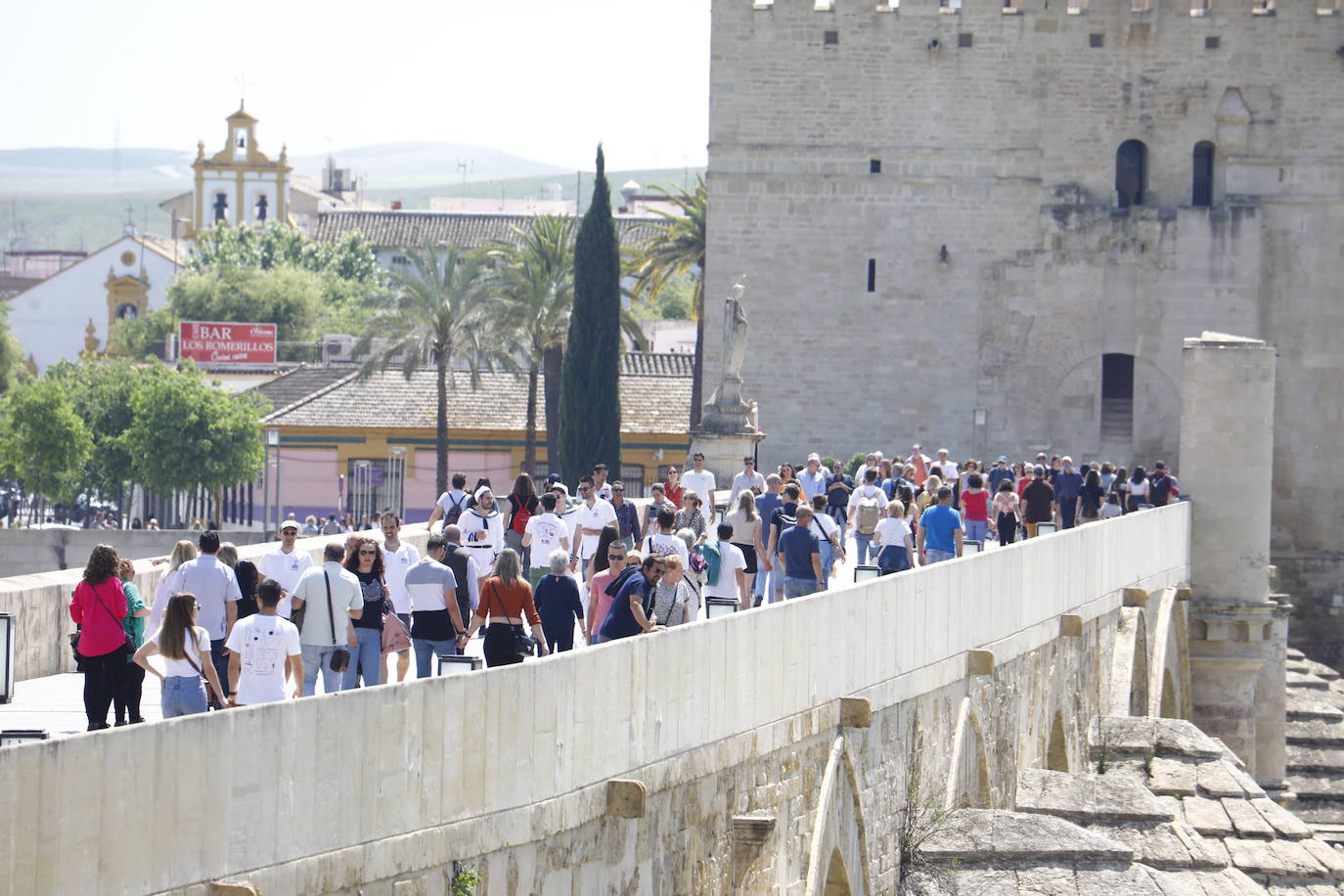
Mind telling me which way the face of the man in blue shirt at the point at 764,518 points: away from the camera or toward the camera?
away from the camera

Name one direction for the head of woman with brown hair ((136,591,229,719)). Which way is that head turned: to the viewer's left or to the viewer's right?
to the viewer's right

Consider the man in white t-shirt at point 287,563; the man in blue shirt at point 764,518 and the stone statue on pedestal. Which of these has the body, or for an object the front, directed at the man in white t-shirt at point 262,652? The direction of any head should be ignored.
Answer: the man in white t-shirt at point 287,563

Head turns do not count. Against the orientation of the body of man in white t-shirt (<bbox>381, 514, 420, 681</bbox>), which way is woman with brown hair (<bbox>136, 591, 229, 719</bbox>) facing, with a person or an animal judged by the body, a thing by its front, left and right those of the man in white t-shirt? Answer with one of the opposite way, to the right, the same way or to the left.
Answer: the opposite way

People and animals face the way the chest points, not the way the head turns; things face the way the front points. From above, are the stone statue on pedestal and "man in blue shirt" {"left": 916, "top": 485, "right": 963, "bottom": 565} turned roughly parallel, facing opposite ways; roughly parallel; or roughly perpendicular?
roughly perpendicular

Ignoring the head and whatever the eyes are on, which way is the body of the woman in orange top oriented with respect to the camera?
away from the camera

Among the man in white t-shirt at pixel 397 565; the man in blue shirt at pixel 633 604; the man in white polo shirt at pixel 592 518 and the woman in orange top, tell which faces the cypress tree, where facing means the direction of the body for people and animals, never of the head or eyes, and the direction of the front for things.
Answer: the woman in orange top

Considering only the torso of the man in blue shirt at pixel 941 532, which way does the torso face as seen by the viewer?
away from the camera

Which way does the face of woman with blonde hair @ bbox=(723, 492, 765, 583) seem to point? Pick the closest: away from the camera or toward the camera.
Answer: away from the camera

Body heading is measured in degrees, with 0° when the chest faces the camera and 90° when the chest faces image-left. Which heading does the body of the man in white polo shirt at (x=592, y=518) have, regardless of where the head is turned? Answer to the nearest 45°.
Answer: approximately 45°
